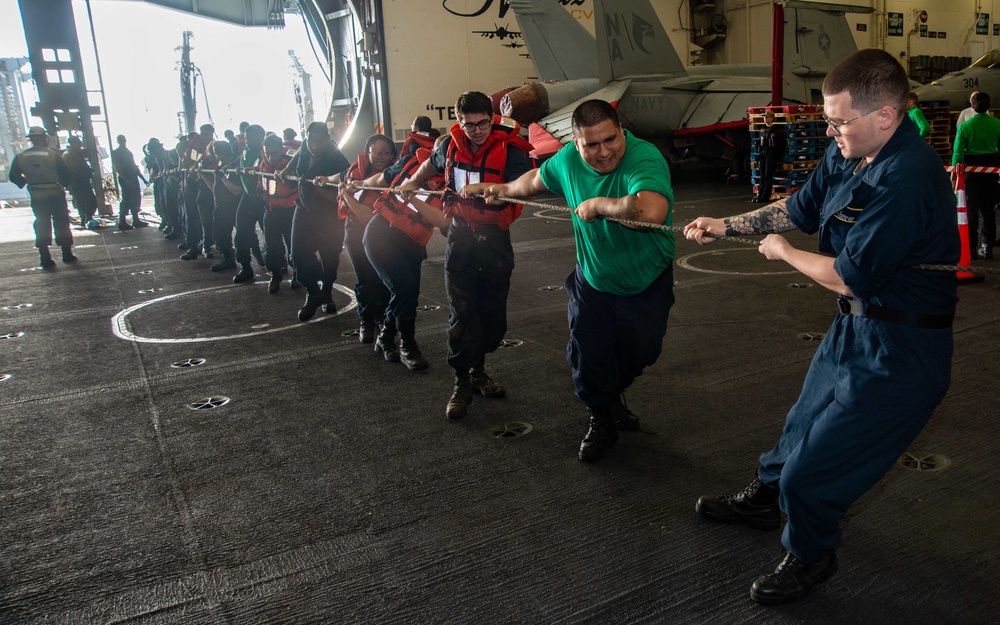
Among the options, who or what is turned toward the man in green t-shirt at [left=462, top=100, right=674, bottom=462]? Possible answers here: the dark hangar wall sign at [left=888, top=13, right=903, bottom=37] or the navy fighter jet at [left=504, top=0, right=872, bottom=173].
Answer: the dark hangar wall sign

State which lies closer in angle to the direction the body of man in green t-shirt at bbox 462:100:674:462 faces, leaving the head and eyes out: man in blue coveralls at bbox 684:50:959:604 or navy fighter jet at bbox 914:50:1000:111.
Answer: the man in blue coveralls

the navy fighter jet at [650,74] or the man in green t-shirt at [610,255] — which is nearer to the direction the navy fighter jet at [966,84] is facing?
the navy fighter jet

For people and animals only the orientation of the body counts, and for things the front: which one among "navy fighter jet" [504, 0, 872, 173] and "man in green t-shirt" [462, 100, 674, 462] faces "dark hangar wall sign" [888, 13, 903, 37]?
the navy fighter jet

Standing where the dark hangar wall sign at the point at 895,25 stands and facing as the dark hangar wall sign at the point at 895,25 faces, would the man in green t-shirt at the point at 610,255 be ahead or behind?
ahead

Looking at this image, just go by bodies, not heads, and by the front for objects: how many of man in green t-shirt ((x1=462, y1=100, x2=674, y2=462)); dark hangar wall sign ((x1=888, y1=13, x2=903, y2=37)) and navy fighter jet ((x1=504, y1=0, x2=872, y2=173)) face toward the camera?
2

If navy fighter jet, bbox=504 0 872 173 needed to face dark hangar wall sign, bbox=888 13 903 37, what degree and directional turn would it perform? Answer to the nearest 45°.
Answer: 0° — it already faces it

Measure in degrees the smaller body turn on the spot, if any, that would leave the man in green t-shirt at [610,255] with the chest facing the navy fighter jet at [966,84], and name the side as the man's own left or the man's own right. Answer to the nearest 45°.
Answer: approximately 135° to the man's own left

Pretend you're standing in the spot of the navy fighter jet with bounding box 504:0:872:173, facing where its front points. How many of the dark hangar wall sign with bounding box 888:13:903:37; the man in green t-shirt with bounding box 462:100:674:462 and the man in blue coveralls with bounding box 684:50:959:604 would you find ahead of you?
1

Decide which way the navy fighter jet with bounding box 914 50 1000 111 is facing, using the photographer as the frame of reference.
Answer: facing to the left of the viewer
